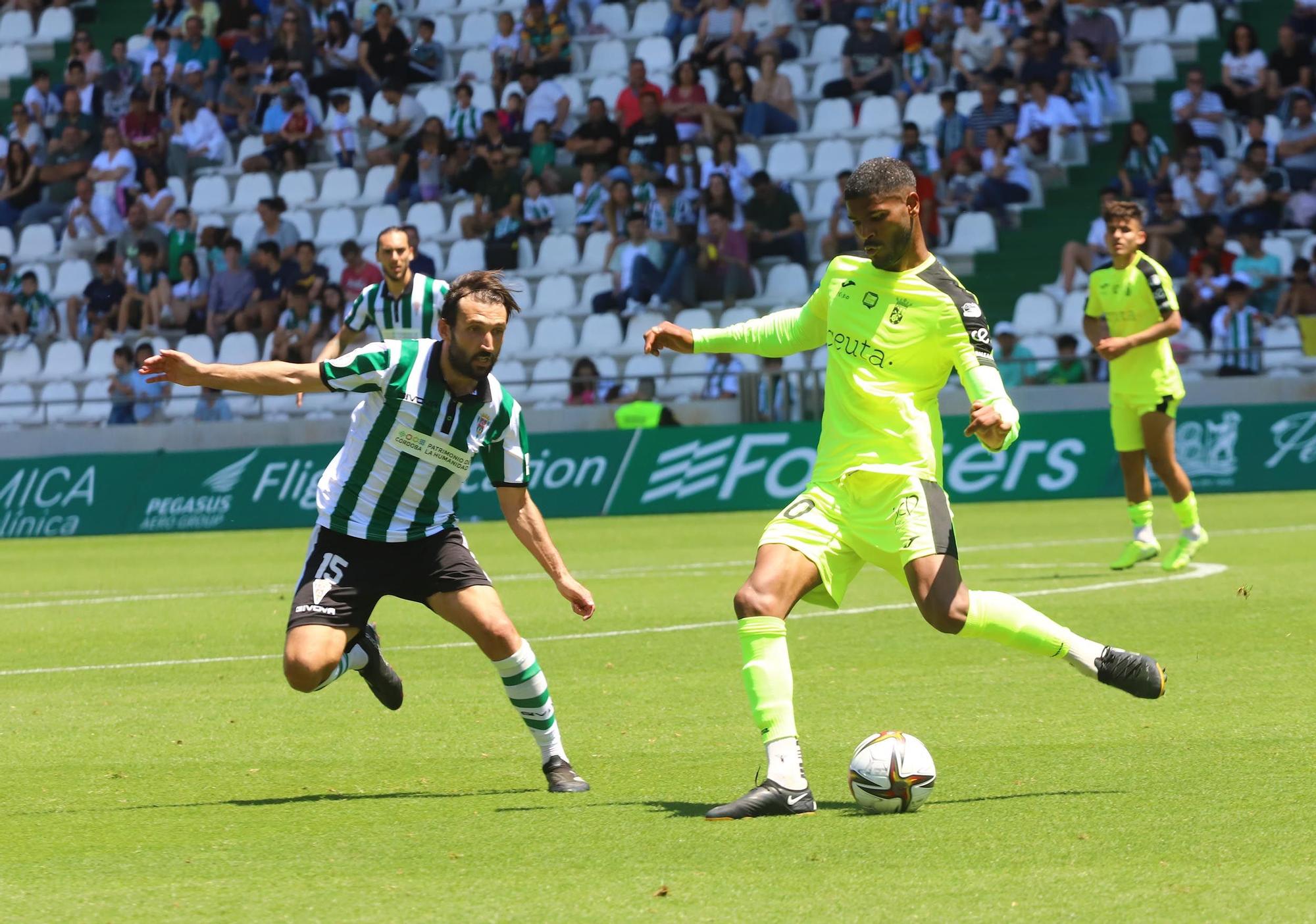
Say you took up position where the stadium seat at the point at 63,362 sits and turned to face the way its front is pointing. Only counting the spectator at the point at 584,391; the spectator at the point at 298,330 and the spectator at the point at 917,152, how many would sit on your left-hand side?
3

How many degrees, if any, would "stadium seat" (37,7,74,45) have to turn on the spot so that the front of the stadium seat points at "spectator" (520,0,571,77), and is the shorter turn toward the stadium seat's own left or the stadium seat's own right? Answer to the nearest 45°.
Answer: approximately 90° to the stadium seat's own left

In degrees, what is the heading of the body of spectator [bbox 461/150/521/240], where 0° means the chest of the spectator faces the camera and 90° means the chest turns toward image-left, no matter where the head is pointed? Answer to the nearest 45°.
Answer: approximately 45°

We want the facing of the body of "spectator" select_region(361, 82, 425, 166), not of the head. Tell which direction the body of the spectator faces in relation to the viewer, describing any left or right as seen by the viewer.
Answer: facing the viewer and to the left of the viewer

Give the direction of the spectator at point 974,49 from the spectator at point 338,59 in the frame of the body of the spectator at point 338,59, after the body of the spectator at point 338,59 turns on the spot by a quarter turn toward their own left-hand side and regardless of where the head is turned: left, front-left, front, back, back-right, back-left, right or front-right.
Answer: front

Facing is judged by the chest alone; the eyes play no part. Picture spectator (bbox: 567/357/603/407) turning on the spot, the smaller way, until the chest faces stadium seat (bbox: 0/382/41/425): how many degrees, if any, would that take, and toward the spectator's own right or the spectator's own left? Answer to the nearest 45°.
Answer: approximately 90° to the spectator's own right

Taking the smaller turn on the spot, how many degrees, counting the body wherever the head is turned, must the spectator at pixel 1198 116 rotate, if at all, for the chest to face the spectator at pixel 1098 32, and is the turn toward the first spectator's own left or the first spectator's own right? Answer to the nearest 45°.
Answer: approximately 135° to the first spectator's own right

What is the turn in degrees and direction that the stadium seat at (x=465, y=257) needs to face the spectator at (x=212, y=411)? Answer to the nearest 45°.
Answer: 0° — it already faces them

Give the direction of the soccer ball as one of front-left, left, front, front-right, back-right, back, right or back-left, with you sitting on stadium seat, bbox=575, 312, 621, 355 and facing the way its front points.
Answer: front-left

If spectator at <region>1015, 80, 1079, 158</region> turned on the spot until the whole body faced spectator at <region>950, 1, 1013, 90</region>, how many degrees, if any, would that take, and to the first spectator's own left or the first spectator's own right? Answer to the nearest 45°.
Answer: approximately 90° to the first spectator's own right

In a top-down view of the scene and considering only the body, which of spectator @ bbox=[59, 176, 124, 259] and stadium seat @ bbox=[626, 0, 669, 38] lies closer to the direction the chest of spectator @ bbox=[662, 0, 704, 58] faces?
the spectator

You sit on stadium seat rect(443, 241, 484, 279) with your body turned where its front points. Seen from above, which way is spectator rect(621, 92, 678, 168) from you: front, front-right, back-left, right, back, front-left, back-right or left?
back-left
